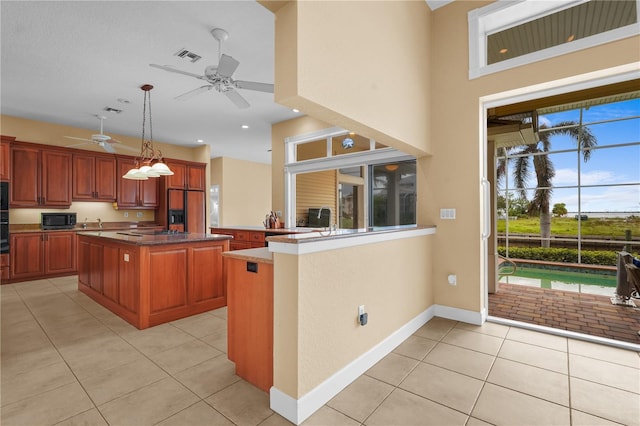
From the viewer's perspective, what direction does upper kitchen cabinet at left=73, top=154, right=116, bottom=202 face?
toward the camera

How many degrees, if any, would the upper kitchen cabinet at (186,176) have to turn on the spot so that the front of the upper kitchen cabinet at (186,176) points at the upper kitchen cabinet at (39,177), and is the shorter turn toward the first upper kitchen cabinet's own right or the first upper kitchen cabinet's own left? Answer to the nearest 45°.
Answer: approximately 90° to the first upper kitchen cabinet's own right

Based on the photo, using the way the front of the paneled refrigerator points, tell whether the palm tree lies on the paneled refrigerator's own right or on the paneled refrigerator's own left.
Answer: on the paneled refrigerator's own left

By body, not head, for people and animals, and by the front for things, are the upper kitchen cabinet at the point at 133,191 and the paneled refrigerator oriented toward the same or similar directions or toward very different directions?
same or similar directions

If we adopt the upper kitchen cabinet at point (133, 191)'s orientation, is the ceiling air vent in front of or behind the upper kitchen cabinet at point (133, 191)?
in front

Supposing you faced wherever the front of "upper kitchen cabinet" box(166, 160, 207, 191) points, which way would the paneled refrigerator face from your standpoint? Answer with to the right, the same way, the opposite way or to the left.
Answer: the same way

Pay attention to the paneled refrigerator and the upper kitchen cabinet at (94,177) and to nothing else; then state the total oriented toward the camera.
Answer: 2

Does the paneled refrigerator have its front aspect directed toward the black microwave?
no

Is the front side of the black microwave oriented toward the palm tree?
no

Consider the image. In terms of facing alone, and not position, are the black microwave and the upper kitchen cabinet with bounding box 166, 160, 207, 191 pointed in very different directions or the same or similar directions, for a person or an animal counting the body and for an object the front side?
same or similar directions

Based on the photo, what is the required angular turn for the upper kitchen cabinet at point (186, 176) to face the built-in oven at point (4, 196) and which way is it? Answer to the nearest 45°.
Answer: approximately 45° to its right

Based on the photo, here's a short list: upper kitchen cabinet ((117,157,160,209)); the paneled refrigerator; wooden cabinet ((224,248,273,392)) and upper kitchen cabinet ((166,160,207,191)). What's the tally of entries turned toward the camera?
3

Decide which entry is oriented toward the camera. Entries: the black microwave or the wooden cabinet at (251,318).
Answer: the black microwave

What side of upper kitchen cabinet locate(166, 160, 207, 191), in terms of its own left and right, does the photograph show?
front

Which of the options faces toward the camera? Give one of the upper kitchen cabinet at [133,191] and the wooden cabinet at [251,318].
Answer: the upper kitchen cabinet

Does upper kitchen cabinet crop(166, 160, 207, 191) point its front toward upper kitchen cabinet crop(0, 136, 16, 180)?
no
